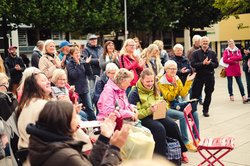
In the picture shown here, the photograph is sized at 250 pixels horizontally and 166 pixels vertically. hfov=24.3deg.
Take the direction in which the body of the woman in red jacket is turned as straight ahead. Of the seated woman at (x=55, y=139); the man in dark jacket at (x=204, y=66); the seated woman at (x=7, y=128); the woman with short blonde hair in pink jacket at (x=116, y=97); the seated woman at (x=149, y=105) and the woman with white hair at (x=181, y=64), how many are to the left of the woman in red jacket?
2

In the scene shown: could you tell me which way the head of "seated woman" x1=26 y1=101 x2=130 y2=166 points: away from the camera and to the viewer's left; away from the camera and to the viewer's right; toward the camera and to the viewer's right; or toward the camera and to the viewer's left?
away from the camera and to the viewer's right

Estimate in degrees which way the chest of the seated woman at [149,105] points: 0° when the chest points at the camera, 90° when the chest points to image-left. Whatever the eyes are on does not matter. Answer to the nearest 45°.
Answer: approximately 315°

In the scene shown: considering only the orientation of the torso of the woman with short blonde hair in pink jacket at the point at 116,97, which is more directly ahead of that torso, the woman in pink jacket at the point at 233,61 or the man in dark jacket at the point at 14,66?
the woman in pink jacket

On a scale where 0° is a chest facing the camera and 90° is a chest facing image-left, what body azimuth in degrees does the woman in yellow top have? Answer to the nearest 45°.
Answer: approximately 315°

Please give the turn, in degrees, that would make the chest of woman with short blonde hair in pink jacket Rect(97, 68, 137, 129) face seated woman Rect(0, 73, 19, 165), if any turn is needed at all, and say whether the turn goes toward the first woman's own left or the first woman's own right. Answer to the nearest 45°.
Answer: approximately 135° to the first woman's own right

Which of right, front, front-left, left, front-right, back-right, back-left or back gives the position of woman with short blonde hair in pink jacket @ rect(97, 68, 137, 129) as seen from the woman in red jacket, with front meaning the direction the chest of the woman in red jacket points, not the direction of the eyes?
front-right

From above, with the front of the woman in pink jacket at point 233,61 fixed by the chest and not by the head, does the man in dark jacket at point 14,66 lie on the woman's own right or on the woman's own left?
on the woman's own right

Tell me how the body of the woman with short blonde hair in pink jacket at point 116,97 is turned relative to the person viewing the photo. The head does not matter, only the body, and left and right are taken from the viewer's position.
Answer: facing to the right of the viewer

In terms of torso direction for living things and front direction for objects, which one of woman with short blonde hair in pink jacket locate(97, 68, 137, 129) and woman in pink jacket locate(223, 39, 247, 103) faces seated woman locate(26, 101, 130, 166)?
the woman in pink jacket

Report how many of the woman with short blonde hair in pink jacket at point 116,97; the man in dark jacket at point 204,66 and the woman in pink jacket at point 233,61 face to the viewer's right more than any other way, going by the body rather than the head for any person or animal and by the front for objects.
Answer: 1

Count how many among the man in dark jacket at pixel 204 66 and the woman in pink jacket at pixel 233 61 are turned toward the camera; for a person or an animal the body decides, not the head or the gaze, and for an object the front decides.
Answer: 2

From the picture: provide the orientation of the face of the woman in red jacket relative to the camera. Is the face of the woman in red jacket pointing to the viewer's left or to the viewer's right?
to the viewer's right

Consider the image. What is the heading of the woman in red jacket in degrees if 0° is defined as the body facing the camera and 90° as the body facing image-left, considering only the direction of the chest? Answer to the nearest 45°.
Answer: approximately 315°

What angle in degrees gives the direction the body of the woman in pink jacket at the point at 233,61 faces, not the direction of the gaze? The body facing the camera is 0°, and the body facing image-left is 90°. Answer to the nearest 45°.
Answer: approximately 0°

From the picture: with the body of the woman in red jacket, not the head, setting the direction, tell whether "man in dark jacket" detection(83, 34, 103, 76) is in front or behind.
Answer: behind
